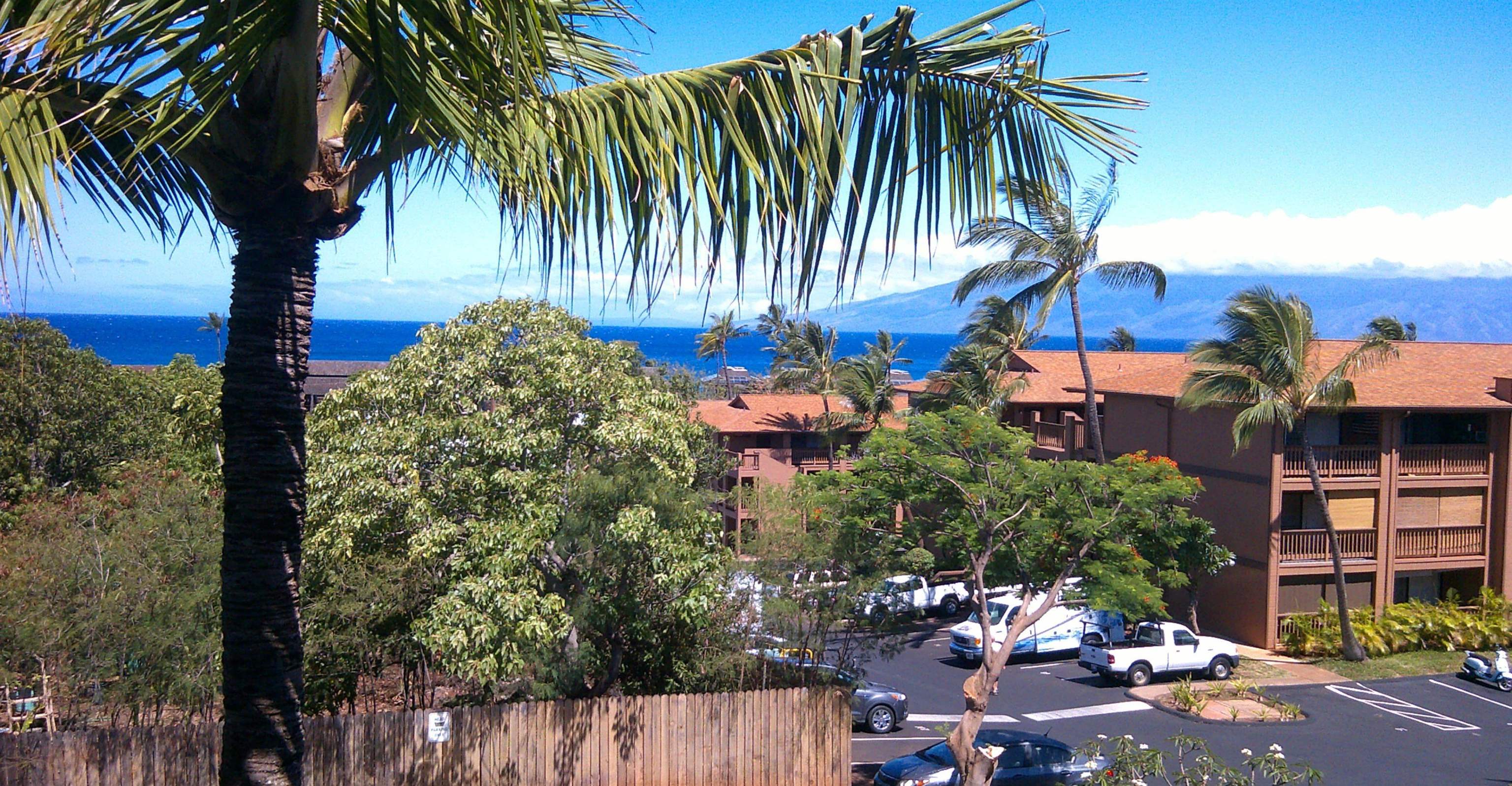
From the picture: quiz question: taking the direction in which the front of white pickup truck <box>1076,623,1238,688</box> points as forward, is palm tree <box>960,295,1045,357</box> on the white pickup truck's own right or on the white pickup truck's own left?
on the white pickup truck's own left

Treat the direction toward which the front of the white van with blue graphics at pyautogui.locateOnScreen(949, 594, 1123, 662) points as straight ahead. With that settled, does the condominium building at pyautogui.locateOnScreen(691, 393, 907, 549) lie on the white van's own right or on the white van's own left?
on the white van's own right

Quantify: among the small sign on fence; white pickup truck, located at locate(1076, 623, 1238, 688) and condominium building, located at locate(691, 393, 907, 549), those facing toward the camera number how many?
2

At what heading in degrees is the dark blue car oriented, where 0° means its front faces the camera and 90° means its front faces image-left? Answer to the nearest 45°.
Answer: approximately 45°

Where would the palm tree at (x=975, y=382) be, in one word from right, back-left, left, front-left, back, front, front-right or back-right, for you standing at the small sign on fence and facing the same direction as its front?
back-left

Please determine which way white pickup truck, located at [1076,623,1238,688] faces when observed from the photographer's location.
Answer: facing away from the viewer and to the right of the viewer

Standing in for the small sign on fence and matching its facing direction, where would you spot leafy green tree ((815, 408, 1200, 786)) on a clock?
The leafy green tree is roughly at 8 o'clock from the small sign on fence.

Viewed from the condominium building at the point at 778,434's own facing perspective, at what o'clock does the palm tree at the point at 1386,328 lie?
The palm tree is roughly at 9 o'clock from the condominium building.

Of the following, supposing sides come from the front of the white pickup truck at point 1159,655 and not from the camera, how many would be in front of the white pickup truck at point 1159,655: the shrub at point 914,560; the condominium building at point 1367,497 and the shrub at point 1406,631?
2

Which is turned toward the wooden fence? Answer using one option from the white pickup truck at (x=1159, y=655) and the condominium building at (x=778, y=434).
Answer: the condominium building

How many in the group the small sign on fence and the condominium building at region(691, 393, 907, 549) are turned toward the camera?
2

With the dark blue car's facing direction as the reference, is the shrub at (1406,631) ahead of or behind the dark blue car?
behind

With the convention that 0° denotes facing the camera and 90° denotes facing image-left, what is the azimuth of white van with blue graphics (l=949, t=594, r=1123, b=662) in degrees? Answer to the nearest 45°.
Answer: approximately 45°
